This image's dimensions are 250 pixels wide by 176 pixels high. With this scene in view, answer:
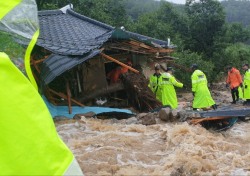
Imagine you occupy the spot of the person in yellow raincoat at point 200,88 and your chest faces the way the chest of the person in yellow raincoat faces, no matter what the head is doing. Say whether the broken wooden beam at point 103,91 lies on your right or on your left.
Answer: on your left

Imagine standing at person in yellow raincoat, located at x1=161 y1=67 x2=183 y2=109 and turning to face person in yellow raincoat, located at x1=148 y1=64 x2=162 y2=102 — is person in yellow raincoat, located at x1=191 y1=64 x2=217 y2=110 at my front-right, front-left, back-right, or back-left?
back-right

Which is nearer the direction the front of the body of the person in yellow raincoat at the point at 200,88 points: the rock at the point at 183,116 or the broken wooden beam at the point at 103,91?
the broken wooden beam

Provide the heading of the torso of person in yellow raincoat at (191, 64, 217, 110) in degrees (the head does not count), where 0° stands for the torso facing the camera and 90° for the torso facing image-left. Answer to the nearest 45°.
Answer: approximately 135°
